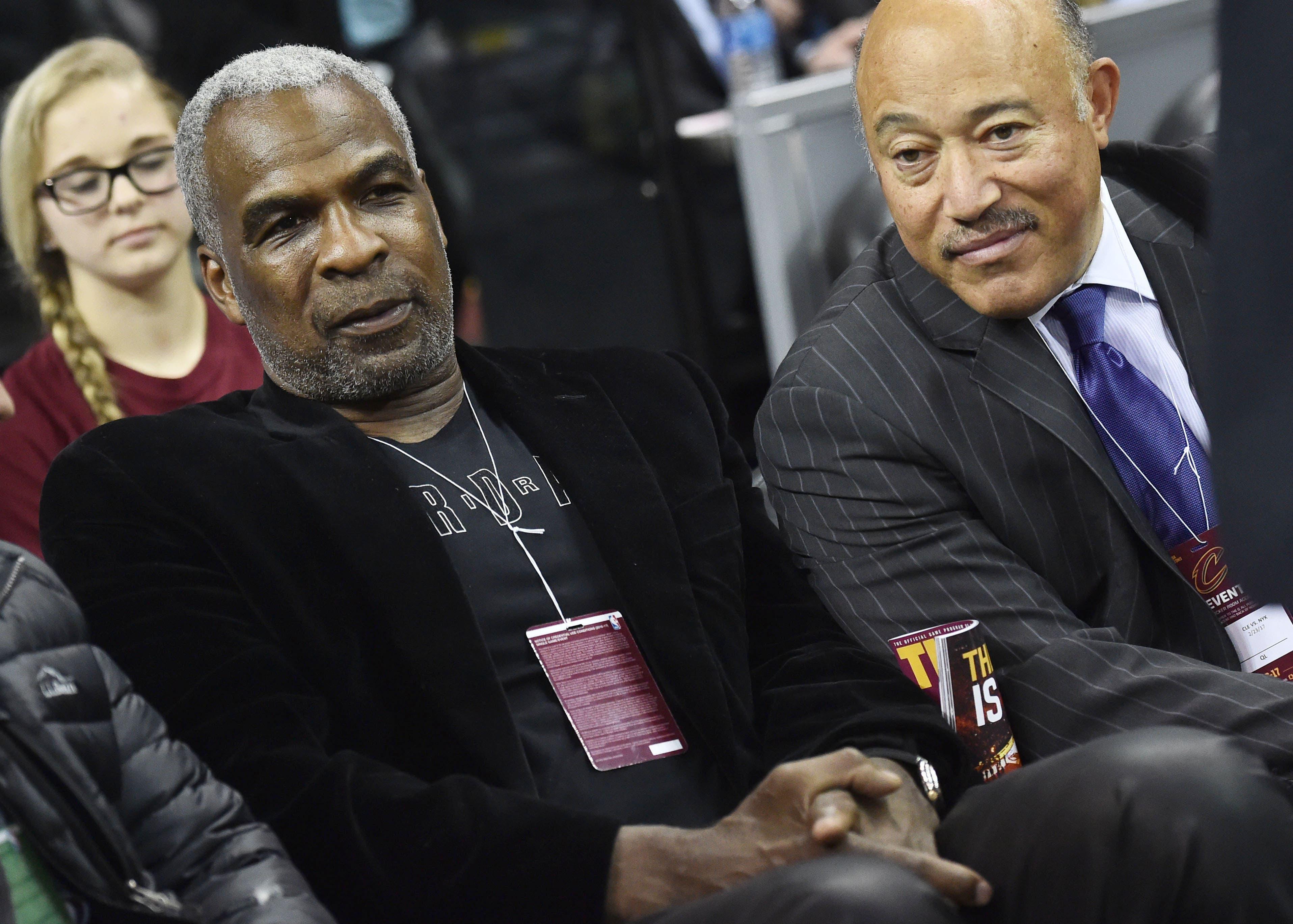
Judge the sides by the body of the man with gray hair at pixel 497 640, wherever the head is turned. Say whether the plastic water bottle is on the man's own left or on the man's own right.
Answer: on the man's own left

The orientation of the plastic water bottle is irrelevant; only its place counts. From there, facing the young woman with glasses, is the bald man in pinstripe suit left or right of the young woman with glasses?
left

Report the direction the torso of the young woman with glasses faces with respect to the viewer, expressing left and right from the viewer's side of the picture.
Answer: facing the viewer and to the right of the viewer

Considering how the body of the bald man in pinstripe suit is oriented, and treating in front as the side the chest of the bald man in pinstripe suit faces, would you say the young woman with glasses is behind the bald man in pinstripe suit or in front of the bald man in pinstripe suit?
behind

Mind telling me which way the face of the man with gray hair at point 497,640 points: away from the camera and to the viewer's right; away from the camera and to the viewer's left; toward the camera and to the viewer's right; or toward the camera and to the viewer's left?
toward the camera and to the viewer's right

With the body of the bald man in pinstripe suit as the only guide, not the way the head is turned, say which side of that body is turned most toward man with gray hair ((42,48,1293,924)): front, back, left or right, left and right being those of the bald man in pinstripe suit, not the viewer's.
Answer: right

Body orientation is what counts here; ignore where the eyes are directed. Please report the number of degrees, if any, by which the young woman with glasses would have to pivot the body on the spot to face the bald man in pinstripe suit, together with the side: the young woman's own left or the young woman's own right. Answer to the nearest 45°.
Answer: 0° — they already face them

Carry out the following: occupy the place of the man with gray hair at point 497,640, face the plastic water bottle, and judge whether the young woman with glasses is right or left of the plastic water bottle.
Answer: left

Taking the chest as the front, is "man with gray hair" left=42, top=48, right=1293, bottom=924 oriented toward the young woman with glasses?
no

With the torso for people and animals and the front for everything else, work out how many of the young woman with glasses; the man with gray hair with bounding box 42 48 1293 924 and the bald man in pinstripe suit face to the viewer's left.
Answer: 0

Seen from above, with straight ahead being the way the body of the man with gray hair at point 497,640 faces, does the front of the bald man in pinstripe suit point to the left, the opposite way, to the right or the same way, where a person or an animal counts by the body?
the same way

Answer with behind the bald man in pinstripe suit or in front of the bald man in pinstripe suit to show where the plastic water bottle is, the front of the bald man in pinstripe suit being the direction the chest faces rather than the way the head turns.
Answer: behind

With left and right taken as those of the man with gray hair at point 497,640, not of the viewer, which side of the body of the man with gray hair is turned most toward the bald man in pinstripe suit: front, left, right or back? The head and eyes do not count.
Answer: left

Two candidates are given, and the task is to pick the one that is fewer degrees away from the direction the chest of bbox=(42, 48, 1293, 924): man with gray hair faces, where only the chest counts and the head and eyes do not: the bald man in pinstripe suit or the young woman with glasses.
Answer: the bald man in pinstripe suit
